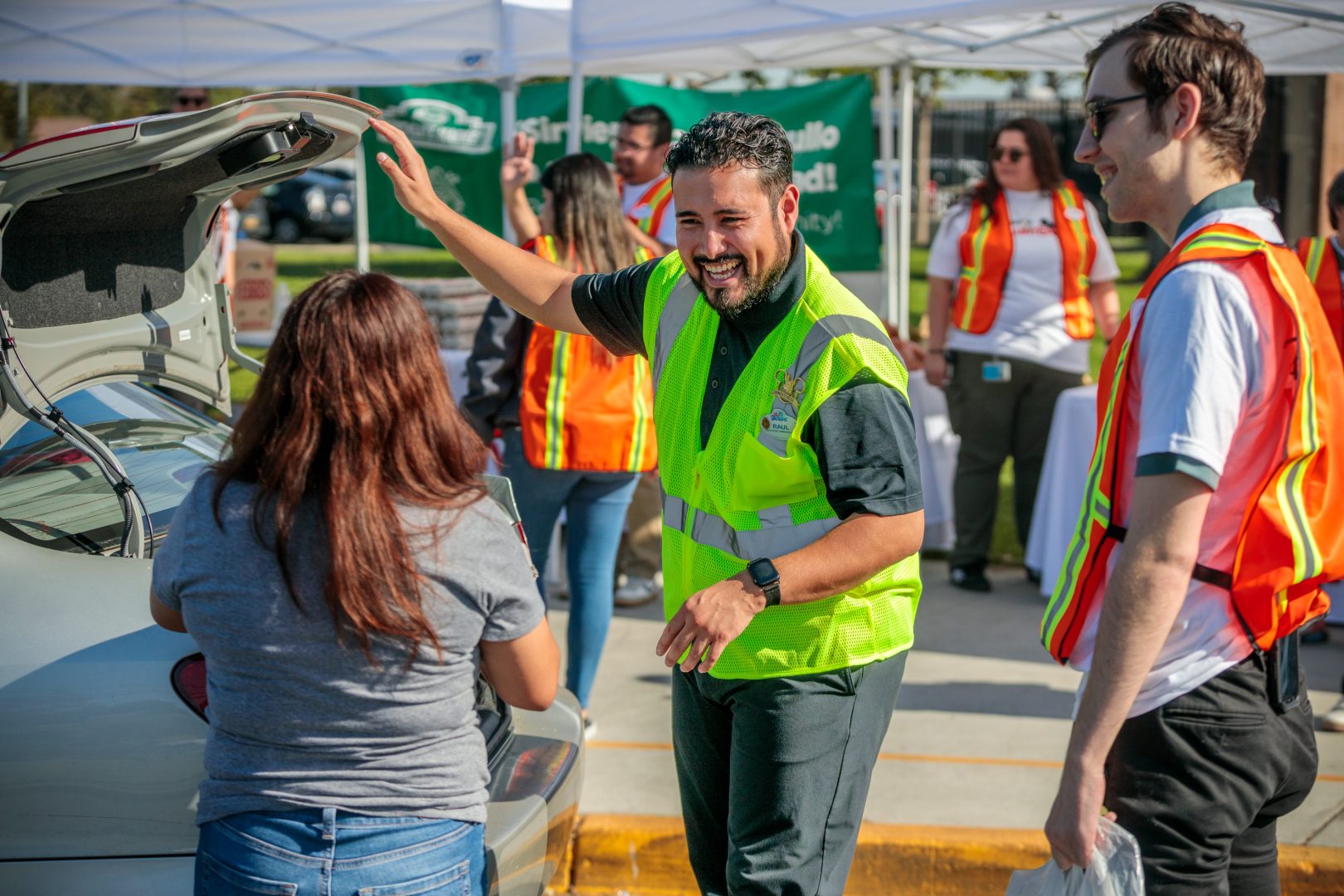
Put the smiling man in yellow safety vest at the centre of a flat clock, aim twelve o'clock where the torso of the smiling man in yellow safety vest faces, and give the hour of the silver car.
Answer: The silver car is roughly at 2 o'clock from the smiling man in yellow safety vest.

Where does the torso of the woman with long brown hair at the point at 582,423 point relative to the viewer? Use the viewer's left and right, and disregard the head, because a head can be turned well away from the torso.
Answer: facing away from the viewer

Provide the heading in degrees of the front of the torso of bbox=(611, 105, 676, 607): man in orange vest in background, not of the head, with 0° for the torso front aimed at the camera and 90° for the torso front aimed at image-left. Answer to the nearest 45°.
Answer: approximately 45°

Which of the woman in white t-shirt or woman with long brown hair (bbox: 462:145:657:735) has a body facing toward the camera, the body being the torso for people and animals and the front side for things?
the woman in white t-shirt

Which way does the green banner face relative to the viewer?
toward the camera

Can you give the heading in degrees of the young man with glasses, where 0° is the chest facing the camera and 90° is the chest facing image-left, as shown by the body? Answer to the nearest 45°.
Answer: approximately 90°

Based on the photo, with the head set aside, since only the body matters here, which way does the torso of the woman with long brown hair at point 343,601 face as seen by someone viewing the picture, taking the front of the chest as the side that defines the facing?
away from the camera

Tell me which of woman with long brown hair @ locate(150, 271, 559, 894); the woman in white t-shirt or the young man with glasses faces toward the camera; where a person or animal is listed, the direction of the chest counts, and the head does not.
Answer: the woman in white t-shirt

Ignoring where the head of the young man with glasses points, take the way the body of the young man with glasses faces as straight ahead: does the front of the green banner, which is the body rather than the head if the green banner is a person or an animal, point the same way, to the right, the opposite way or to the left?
to the left

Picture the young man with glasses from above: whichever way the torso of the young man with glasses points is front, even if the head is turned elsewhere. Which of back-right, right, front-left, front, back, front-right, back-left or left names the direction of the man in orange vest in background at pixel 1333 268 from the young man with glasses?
right

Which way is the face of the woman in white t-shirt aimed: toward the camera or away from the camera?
toward the camera

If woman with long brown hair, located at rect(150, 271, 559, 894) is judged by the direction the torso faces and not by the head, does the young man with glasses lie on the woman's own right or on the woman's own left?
on the woman's own right

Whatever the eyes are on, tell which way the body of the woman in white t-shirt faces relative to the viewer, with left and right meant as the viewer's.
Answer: facing the viewer

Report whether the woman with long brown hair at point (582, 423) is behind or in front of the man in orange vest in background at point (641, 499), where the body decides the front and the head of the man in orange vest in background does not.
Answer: in front

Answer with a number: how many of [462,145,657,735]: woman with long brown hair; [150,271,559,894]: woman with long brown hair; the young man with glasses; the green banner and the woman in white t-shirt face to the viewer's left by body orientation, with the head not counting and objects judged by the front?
1

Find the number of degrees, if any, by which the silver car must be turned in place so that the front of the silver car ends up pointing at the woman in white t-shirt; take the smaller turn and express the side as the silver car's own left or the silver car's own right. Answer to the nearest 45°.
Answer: approximately 90° to the silver car's own right

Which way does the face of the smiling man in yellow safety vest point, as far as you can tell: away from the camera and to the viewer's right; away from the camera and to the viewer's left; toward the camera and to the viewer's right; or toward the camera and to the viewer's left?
toward the camera and to the viewer's left
